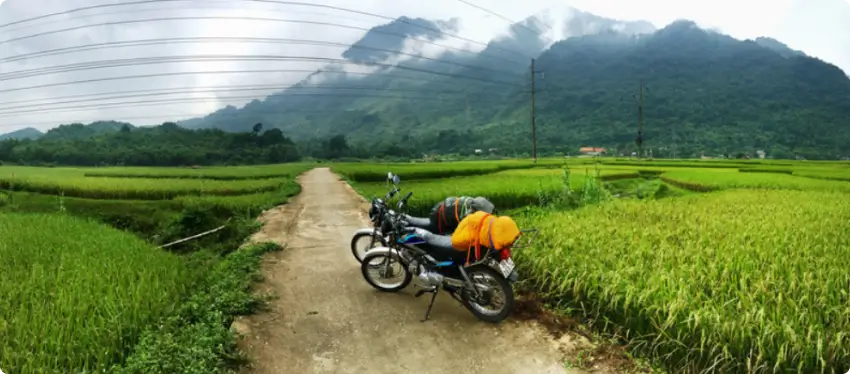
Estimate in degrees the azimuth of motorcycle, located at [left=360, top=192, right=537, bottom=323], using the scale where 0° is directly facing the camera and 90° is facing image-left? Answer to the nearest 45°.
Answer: approximately 135°

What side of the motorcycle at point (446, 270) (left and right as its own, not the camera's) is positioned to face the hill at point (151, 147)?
front
